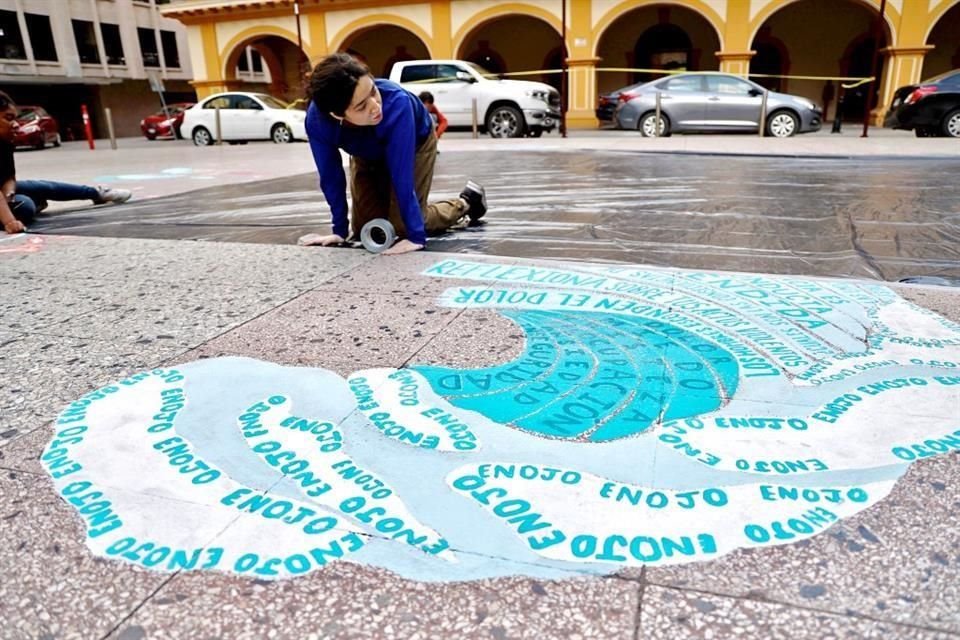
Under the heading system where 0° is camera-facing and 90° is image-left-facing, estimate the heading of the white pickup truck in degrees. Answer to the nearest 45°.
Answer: approximately 315°

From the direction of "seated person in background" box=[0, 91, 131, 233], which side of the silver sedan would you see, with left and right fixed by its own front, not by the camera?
right

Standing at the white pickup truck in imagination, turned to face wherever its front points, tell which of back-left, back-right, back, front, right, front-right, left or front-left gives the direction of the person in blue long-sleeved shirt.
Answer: front-right

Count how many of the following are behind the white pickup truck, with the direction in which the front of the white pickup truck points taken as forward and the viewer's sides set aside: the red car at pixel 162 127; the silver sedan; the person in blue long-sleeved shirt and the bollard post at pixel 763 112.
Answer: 1

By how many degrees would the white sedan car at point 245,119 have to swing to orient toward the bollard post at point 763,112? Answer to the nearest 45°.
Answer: approximately 45° to its right

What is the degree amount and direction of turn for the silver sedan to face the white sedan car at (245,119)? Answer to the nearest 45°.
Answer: approximately 180°

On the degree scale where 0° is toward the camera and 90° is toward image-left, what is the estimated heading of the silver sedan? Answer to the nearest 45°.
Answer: approximately 270°

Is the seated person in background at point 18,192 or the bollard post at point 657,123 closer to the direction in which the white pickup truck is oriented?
the bollard post

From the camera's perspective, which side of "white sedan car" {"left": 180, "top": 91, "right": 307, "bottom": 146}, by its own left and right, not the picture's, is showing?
right

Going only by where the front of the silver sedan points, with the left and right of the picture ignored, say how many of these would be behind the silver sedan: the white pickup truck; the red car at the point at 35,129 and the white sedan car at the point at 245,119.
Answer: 3

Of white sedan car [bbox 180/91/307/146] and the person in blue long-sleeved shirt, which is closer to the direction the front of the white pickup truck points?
the person in blue long-sleeved shirt

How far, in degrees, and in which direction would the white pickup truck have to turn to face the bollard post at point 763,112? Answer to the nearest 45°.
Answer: approximately 45° to its left

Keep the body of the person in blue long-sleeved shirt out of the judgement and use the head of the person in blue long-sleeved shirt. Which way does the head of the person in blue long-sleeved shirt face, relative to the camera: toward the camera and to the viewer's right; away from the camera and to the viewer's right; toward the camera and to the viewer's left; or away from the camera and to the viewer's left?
toward the camera and to the viewer's right

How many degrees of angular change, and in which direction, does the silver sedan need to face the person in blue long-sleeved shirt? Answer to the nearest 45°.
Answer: approximately 90° to its right

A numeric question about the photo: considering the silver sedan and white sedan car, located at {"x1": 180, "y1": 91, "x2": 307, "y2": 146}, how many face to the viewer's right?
2

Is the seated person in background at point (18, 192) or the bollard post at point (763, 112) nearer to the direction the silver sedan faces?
the bollard post

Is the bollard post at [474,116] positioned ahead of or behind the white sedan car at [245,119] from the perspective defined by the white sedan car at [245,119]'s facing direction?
ahead
